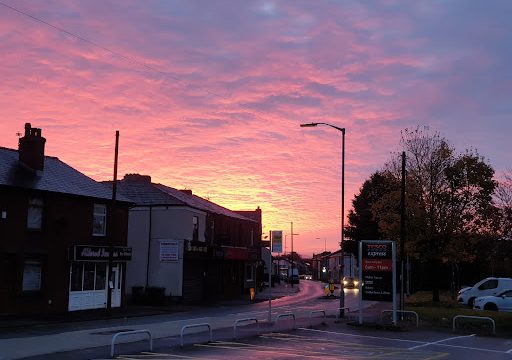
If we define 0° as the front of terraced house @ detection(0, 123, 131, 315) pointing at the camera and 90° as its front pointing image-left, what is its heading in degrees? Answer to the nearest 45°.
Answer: approximately 315°

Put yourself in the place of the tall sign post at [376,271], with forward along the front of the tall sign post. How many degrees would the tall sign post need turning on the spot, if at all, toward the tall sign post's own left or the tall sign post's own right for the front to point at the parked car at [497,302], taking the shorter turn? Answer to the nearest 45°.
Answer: approximately 135° to the tall sign post's own left

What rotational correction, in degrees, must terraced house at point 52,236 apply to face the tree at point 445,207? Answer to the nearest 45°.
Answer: approximately 45° to its left

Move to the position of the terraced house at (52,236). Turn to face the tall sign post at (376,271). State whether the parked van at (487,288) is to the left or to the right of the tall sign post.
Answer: left

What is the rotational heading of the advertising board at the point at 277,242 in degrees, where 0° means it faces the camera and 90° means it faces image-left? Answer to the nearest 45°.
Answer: approximately 0°

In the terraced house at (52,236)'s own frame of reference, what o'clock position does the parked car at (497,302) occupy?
The parked car is roughly at 11 o'clock from the terraced house.

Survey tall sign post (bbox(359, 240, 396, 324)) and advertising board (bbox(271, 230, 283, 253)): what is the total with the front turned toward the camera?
2

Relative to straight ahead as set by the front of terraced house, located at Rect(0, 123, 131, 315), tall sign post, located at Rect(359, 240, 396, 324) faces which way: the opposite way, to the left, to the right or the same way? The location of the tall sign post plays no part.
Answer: to the right

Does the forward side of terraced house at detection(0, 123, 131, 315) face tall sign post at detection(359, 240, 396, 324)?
yes

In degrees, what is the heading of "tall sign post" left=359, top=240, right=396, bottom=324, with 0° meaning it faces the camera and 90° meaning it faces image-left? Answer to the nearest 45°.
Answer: approximately 0°

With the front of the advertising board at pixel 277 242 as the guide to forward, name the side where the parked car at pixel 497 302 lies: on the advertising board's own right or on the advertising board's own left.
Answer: on the advertising board's own left
